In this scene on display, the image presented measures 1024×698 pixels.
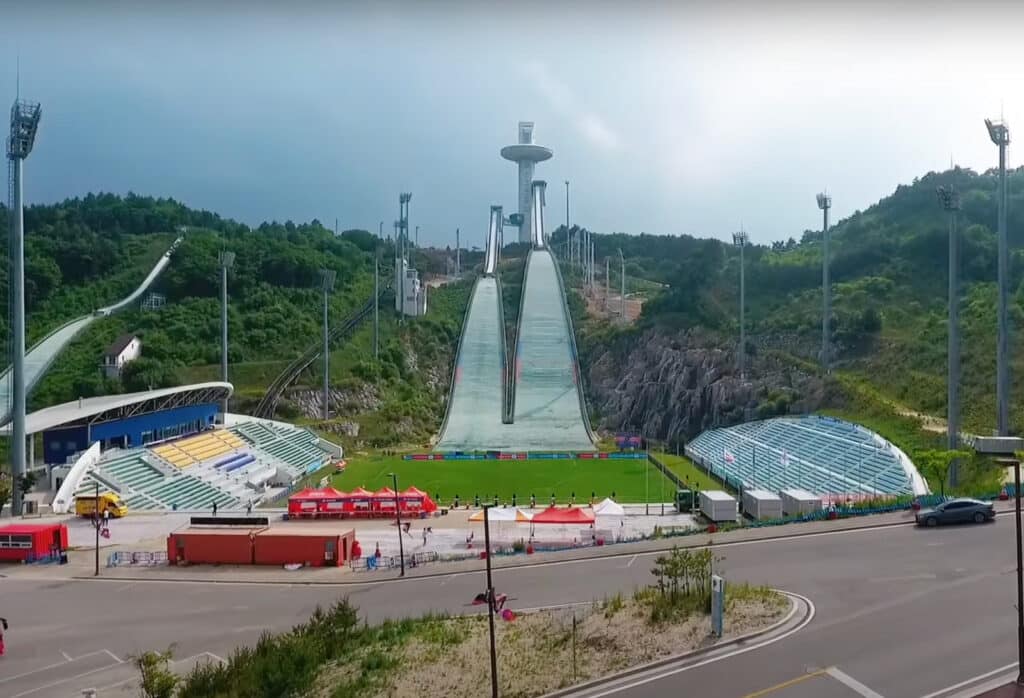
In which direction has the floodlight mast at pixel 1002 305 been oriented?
to the viewer's left

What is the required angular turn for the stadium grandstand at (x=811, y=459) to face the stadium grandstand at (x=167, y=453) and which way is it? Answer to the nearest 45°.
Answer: approximately 45° to its right

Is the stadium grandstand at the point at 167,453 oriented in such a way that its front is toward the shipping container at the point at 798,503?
yes

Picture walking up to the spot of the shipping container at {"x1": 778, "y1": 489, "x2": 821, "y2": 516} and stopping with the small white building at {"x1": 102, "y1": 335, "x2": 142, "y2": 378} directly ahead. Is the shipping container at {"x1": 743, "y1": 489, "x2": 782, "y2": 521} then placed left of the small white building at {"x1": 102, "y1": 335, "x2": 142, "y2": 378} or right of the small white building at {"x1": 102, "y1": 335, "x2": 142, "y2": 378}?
left

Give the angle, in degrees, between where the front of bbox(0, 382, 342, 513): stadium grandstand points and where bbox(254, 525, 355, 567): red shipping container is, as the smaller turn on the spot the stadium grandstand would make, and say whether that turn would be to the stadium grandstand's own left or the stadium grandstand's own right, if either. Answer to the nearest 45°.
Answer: approximately 45° to the stadium grandstand's own right

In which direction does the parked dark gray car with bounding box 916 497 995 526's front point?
to the viewer's left

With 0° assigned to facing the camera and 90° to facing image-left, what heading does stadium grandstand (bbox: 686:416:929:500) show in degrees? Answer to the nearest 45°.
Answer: approximately 45°

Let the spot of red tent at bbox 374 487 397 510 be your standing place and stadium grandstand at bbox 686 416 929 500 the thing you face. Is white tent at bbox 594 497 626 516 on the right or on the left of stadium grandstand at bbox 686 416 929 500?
right

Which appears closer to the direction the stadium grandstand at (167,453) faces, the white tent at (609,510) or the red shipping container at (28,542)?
the white tent
